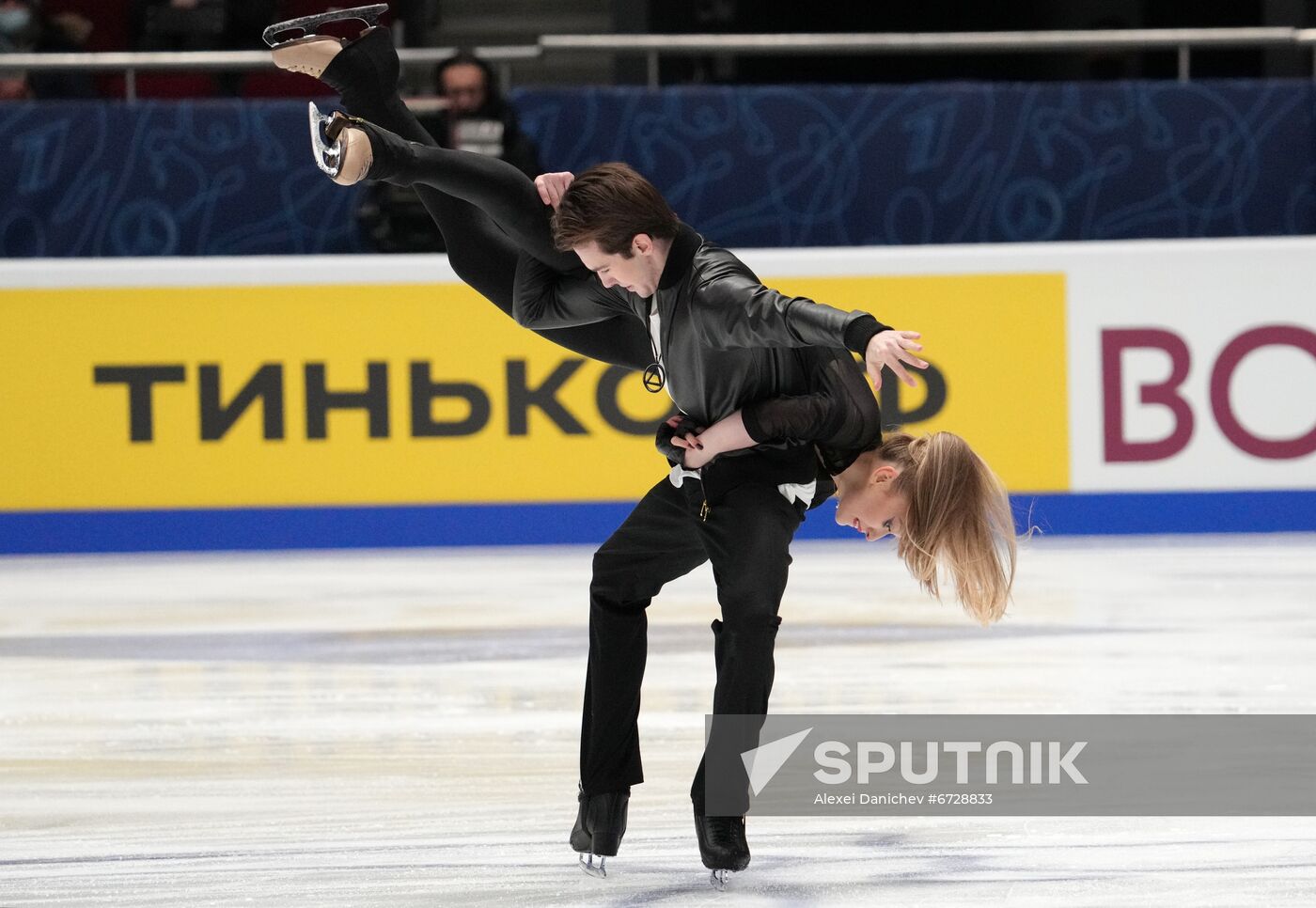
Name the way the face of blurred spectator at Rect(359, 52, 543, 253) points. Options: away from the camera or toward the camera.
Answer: toward the camera

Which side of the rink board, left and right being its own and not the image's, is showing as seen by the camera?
front

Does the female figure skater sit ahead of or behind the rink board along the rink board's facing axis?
ahead

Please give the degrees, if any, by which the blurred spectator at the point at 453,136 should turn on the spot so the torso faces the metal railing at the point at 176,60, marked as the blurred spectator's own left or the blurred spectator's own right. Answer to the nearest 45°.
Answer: approximately 135° to the blurred spectator's own right

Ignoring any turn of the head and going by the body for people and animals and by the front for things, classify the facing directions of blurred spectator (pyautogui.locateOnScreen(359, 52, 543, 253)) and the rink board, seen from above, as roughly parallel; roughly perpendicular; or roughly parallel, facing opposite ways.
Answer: roughly parallel

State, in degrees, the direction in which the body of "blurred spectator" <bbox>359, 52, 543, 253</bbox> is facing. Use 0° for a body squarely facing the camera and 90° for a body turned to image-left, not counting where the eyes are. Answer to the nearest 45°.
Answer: approximately 0°

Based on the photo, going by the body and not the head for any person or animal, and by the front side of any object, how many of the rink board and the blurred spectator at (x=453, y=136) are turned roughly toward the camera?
2

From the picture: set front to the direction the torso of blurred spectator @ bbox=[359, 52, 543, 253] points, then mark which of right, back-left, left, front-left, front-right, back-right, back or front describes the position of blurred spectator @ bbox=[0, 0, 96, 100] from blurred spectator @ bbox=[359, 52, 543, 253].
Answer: back-right

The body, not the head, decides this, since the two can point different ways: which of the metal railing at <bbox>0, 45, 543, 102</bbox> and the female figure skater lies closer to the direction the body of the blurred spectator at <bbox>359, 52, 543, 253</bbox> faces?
the female figure skater

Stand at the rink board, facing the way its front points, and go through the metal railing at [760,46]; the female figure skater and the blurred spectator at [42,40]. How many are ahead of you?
1
